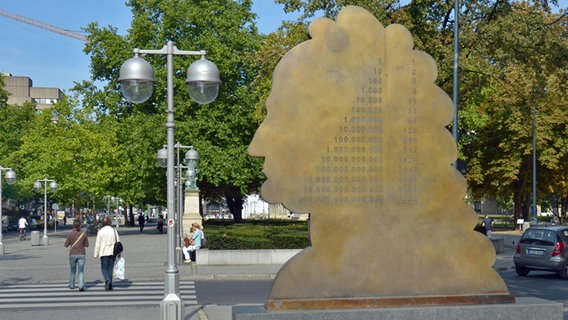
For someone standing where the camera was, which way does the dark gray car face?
facing away from the viewer and to the right of the viewer

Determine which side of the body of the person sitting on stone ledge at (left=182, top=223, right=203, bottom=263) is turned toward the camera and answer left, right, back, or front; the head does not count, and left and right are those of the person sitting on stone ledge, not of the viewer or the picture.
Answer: left

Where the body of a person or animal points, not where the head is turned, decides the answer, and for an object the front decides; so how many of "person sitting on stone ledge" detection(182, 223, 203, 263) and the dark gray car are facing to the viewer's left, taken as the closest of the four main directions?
1

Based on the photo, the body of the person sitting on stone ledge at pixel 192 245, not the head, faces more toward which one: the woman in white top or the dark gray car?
the woman in white top

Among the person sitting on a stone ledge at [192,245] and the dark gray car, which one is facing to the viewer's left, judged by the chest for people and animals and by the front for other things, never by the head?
the person sitting on a stone ledge

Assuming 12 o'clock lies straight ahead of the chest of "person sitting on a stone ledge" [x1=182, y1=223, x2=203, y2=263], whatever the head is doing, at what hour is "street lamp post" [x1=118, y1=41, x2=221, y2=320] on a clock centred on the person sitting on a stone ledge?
The street lamp post is roughly at 9 o'clock from the person sitting on a stone ledge.

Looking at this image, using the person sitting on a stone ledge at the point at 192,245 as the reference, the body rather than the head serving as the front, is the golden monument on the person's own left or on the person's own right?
on the person's own left

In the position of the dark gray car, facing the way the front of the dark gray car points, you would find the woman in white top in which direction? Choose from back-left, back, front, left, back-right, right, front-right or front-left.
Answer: back

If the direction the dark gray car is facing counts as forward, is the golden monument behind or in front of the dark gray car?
behind
